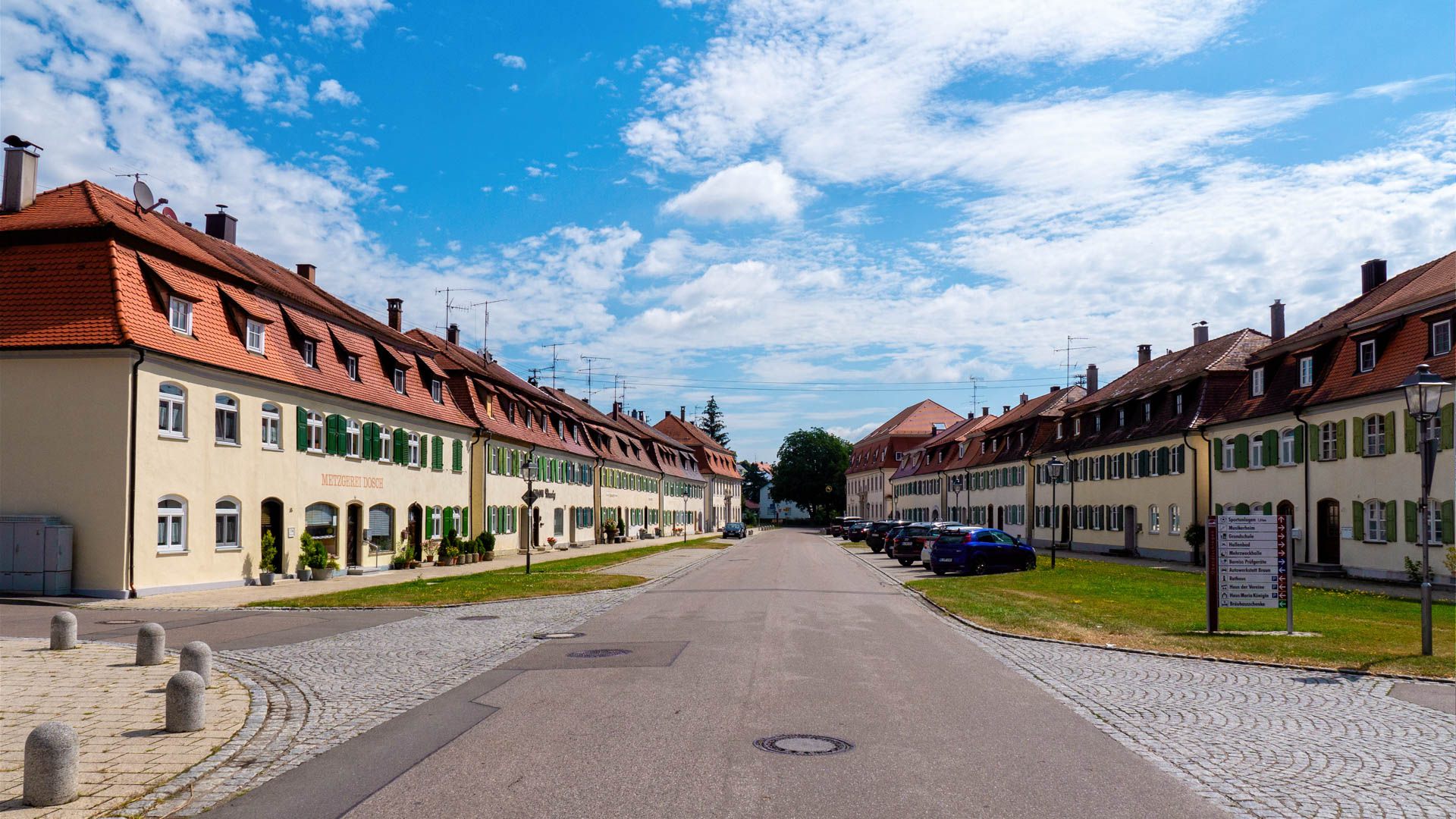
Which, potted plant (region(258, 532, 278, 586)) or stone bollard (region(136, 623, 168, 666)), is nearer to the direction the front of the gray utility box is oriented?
the stone bollard

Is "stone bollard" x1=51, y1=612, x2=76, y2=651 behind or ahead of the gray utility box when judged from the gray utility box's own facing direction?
ahead

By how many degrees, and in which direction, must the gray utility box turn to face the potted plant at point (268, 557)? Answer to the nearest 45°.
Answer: approximately 135° to its left
